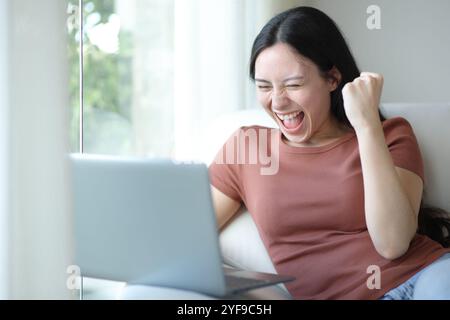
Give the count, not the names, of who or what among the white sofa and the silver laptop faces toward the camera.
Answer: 1

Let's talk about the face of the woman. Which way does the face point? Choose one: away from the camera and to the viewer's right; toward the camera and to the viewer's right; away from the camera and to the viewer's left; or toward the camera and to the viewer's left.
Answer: toward the camera and to the viewer's left

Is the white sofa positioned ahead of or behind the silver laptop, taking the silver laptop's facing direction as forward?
ahead

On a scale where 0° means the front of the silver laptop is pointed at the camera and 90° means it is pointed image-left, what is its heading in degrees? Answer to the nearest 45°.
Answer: approximately 225°

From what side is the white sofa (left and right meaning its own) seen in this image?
front

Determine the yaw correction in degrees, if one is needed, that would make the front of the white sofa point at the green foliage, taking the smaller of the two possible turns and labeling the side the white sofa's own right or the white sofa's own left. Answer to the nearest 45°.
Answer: approximately 135° to the white sofa's own right

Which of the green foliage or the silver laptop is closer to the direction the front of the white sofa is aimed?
the silver laptop

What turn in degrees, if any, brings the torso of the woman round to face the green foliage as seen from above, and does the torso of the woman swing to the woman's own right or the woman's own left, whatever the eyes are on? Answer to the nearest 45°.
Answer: approximately 90° to the woman's own right

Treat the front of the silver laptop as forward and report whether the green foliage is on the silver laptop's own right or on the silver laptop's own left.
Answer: on the silver laptop's own left

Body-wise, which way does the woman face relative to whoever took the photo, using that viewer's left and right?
facing the viewer and to the left of the viewer

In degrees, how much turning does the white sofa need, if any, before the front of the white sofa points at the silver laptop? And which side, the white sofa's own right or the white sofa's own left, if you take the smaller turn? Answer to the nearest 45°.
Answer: approximately 45° to the white sofa's own right
